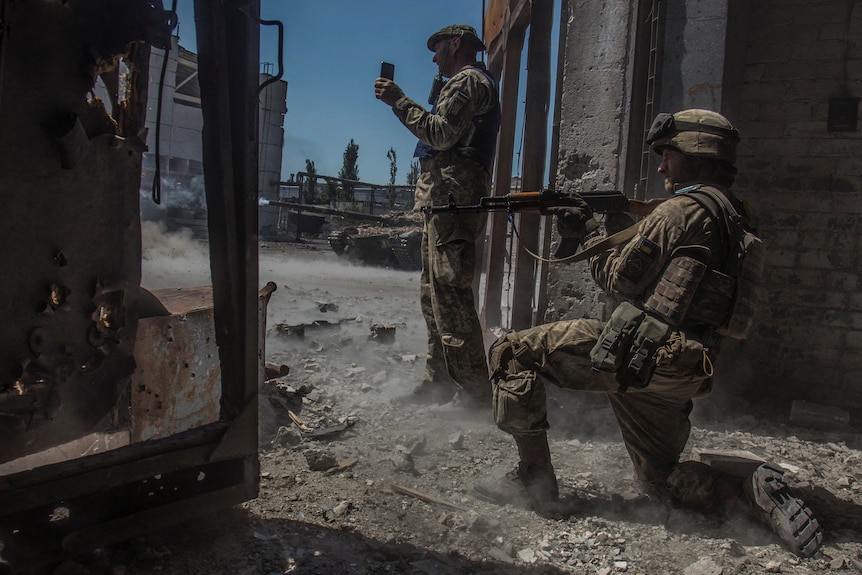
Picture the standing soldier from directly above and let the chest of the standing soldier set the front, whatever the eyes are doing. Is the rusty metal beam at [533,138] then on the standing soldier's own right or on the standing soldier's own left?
on the standing soldier's own right

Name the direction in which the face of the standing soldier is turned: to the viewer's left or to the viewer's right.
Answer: to the viewer's left

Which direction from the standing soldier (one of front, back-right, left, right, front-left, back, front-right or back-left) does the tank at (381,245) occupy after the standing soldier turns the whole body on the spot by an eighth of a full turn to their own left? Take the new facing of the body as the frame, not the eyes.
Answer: back-right

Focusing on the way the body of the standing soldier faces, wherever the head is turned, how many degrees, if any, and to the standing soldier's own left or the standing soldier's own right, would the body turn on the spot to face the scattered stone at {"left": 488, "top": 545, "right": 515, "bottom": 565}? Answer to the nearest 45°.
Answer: approximately 90° to the standing soldier's own left

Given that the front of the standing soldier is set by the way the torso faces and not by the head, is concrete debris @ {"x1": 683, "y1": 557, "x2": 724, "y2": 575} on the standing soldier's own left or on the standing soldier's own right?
on the standing soldier's own left

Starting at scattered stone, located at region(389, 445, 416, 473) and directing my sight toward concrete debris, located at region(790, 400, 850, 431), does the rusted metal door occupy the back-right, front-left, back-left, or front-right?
back-right

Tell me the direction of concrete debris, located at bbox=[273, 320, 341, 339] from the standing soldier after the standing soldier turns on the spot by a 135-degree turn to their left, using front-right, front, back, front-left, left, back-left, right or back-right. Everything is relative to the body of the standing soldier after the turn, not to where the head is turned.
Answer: back

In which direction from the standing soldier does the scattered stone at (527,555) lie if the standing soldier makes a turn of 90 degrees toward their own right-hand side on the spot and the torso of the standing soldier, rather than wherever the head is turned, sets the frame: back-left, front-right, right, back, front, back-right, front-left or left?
back

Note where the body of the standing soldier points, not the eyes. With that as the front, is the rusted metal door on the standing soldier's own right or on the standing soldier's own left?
on the standing soldier's own left

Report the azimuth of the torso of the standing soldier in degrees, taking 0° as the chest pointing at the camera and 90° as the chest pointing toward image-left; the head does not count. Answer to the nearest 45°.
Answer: approximately 90°
